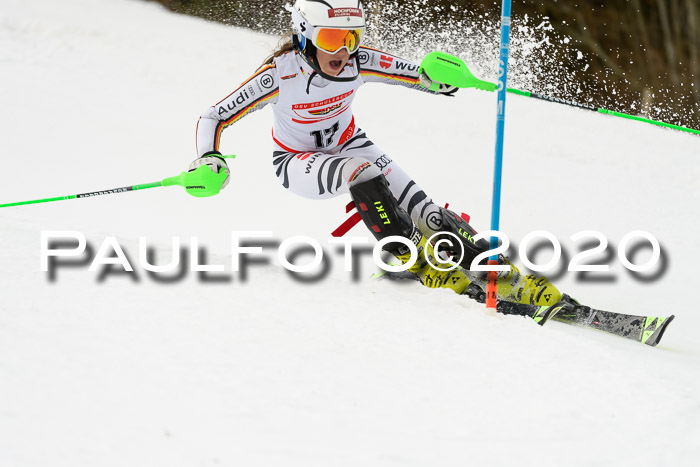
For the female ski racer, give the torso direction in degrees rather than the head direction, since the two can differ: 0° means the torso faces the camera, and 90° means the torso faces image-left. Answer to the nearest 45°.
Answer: approximately 315°
